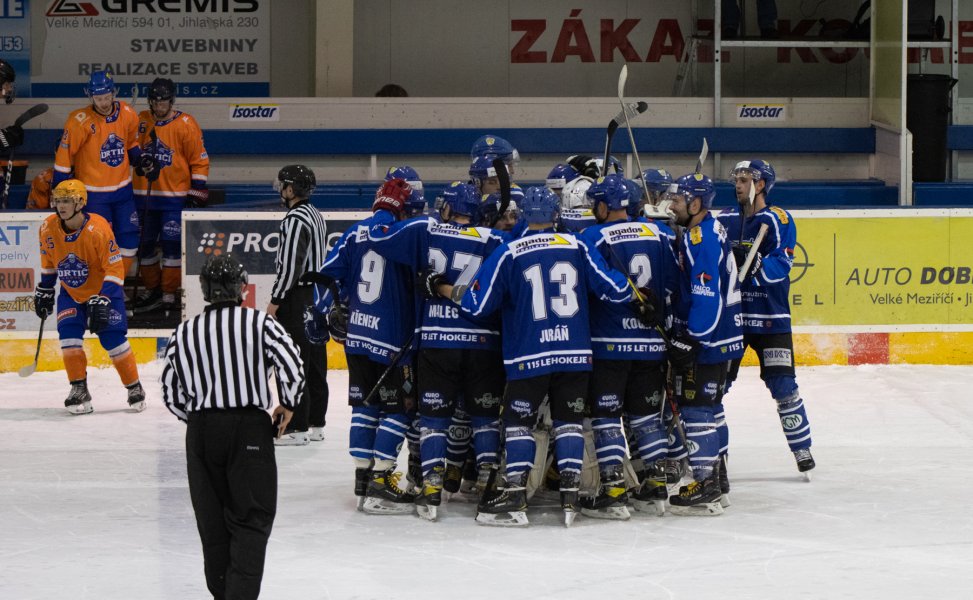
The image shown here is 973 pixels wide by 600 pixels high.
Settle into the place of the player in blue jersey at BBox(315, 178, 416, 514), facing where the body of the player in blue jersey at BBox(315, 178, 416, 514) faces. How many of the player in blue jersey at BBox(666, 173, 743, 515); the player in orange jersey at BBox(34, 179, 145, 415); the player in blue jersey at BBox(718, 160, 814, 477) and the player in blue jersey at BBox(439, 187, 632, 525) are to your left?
1

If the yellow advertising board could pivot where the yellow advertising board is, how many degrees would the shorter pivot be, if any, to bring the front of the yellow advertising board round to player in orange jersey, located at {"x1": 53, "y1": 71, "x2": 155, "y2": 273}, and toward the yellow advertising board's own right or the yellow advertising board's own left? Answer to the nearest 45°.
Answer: approximately 90° to the yellow advertising board's own right

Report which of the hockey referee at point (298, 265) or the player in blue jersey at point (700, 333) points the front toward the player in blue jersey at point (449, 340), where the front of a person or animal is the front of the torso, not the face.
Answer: the player in blue jersey at point (700, 333)

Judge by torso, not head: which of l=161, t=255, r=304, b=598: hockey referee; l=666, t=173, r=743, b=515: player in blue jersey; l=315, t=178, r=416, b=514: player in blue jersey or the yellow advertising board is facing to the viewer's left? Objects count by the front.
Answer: l=666, t=173, r=743, b=515: player in blue jersey

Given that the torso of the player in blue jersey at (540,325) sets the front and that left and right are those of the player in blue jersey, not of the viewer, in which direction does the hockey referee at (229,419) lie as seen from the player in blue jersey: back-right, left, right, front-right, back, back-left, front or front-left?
back-left

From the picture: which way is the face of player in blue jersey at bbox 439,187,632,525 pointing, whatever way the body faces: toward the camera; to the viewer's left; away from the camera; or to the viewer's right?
away from the camera

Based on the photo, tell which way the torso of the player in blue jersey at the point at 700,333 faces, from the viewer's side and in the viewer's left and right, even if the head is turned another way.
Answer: facing to the left of the viewer

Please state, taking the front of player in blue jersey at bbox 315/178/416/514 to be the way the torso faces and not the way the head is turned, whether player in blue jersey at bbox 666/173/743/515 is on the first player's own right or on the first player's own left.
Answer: on the first player's own right

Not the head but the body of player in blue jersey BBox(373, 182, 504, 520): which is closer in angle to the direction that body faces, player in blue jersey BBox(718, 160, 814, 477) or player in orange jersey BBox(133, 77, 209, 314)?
the player in orange jersey

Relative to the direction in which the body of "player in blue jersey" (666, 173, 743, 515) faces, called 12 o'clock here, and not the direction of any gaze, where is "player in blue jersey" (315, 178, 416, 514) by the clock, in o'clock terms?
"player in blue jersey" (315, 178, 416, 514) is roughly at 12 o'clock from "player in blue jersey" (666, 173, 743, 515).

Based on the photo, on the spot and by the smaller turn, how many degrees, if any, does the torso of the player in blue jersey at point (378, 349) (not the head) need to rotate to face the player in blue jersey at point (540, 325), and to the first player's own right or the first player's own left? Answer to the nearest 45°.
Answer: approximately 90° to the first player's own right
